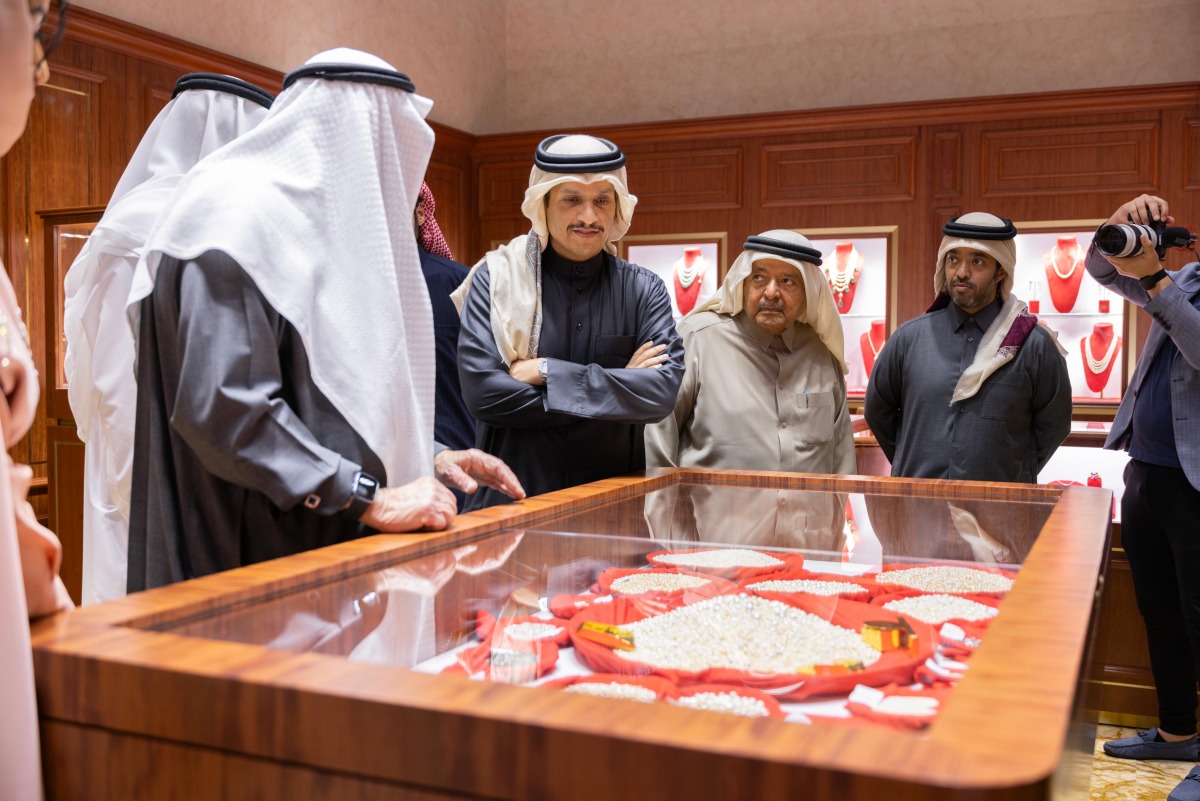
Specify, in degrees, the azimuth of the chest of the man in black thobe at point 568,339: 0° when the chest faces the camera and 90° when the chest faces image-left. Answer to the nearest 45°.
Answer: approximately 0°

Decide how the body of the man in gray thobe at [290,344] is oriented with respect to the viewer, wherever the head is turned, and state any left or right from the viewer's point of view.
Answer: facing to the right of the viewer

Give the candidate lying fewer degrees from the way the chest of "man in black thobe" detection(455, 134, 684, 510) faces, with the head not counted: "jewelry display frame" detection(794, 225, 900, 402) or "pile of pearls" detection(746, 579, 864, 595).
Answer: the pile of pearls

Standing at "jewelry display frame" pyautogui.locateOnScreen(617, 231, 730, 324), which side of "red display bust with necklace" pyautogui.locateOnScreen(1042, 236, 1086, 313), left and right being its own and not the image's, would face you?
right

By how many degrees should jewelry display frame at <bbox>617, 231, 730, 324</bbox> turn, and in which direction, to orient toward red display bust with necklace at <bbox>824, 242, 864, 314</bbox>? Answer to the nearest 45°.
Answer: approximately 90° to its left

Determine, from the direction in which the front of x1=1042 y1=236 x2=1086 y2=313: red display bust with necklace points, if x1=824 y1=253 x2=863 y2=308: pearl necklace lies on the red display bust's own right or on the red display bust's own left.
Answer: on the red display bust's own right

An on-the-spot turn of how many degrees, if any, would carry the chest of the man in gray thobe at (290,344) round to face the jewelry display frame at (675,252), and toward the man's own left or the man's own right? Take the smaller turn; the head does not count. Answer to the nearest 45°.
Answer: approximately 45° to the man's own left
